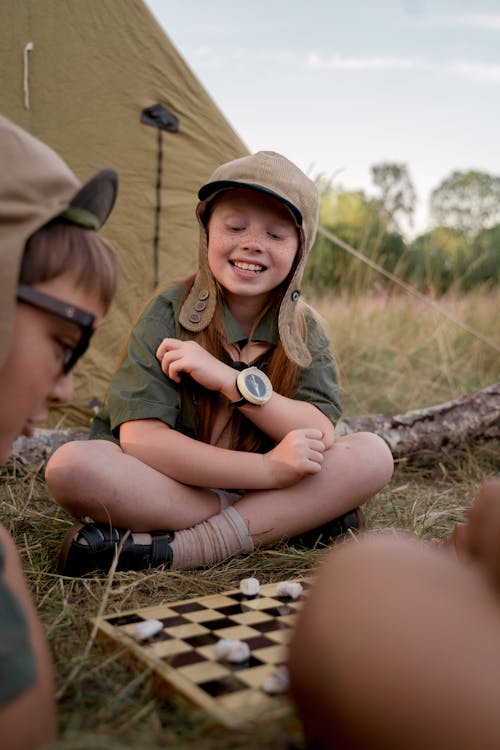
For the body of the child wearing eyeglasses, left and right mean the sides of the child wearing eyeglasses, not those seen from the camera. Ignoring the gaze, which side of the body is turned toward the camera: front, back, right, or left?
right

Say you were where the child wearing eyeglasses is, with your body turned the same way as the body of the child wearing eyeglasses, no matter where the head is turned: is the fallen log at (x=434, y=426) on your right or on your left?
on your left

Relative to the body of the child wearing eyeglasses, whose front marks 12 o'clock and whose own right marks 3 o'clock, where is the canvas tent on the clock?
The canvas tent is roughly at 9 o'clock from the child wearing eyeglasses.
